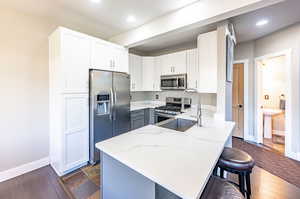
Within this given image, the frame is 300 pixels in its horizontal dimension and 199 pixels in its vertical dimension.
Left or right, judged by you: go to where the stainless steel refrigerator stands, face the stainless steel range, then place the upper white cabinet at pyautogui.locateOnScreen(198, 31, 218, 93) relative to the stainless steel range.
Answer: right

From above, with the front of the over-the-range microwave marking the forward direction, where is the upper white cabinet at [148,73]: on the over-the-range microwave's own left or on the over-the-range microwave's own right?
on the over-the-range microwave's own right

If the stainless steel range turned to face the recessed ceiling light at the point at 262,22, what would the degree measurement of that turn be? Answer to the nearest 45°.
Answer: approximately 90° to its left

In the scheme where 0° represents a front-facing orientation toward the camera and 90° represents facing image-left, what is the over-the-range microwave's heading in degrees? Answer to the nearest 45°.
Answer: approximately 45°

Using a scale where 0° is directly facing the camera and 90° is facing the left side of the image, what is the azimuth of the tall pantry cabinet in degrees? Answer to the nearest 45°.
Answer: approximately 315°

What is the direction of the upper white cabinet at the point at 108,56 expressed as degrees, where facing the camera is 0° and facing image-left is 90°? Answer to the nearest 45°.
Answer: approximately 315°

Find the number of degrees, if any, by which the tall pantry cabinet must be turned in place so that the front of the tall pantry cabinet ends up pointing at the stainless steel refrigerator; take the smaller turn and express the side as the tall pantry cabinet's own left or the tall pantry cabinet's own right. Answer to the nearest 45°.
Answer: approximately 45° to the tall pantry cabinet's own left

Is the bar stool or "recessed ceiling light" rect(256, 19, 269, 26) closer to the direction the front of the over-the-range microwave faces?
the bar stool

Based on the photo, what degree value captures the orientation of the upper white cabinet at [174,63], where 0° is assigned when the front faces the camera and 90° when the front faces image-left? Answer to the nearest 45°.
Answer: approximately 45°
